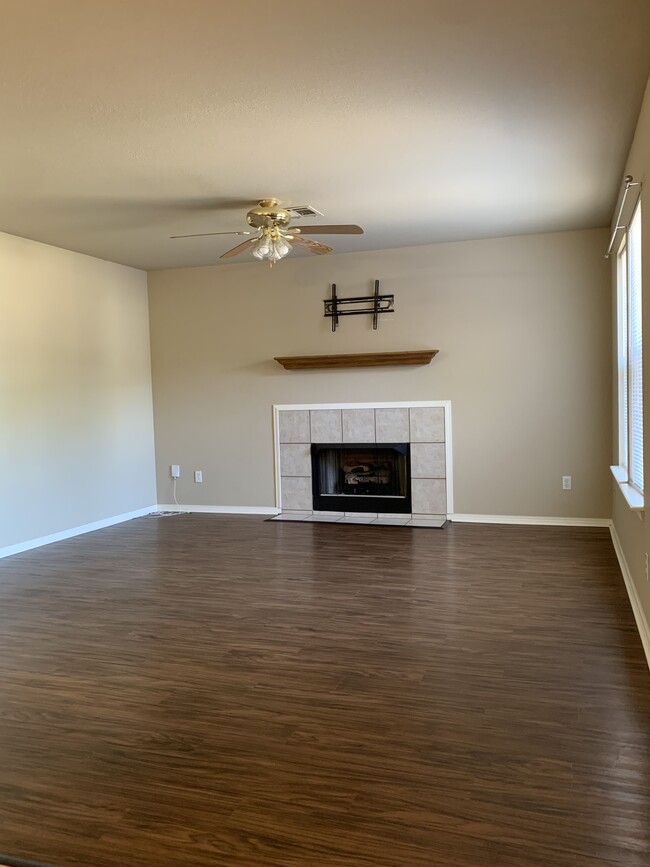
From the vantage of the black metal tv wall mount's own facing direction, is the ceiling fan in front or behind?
in front

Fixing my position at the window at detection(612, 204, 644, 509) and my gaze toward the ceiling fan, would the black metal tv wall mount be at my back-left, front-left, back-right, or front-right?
front-right

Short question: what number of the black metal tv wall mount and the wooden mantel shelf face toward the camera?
2

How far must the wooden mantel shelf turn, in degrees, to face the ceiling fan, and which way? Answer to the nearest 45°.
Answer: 0° — it already faces it

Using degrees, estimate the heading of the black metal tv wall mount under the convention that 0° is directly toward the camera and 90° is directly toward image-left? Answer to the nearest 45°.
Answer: approximately 0°

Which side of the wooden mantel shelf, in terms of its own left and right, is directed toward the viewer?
front

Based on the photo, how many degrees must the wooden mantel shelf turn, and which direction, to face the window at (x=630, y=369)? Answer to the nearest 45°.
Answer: approximately 45° to its left

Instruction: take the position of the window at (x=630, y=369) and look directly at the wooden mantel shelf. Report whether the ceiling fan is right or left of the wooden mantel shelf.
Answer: left

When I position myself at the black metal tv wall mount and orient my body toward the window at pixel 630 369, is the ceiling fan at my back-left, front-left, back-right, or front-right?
front-right

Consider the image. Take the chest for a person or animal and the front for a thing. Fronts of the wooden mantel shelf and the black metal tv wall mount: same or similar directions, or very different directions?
same or similar directions
